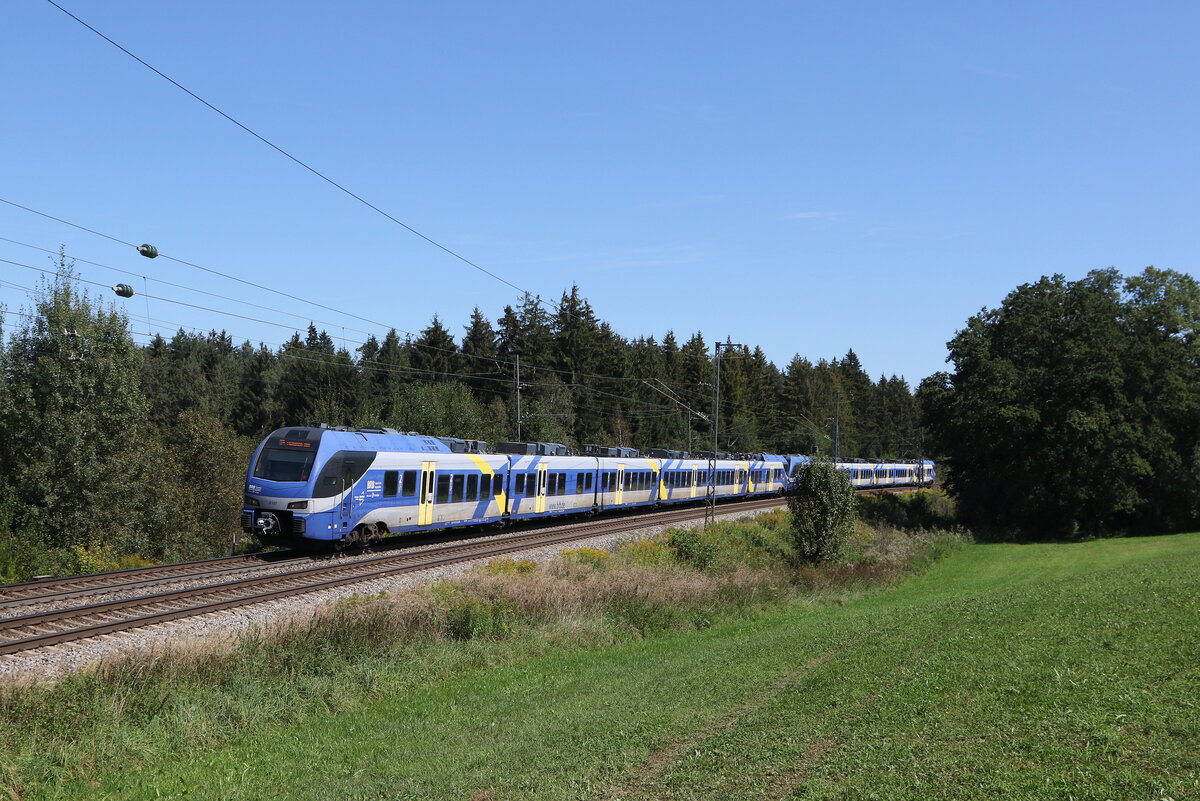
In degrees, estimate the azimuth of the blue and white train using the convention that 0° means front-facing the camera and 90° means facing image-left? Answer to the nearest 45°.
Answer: approximately 45°

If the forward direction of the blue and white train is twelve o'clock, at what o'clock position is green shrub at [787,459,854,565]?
The green shrub is roughly at 7 o'clock from the blue and white train.

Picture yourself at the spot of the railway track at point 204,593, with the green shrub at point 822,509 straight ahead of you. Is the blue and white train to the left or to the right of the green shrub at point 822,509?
left

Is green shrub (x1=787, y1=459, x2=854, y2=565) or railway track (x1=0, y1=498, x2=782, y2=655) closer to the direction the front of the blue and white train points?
the railway track

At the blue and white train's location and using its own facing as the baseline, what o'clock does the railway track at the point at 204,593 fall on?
The railway track is roughly at 11 o'clock from the blue and white train.
